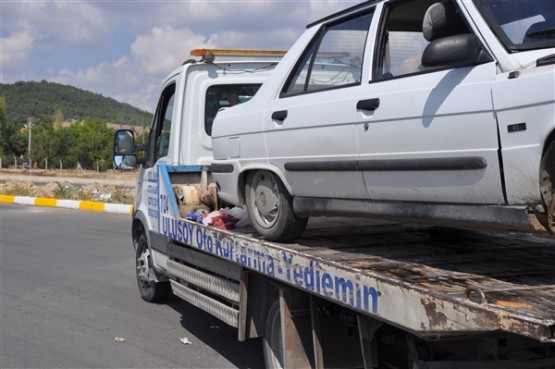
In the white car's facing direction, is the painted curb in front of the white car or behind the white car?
behind

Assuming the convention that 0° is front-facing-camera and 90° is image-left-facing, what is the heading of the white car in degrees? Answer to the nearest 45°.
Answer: approximately 315°

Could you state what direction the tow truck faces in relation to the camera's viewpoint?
facing away from the viewer and to the left of the viewer
